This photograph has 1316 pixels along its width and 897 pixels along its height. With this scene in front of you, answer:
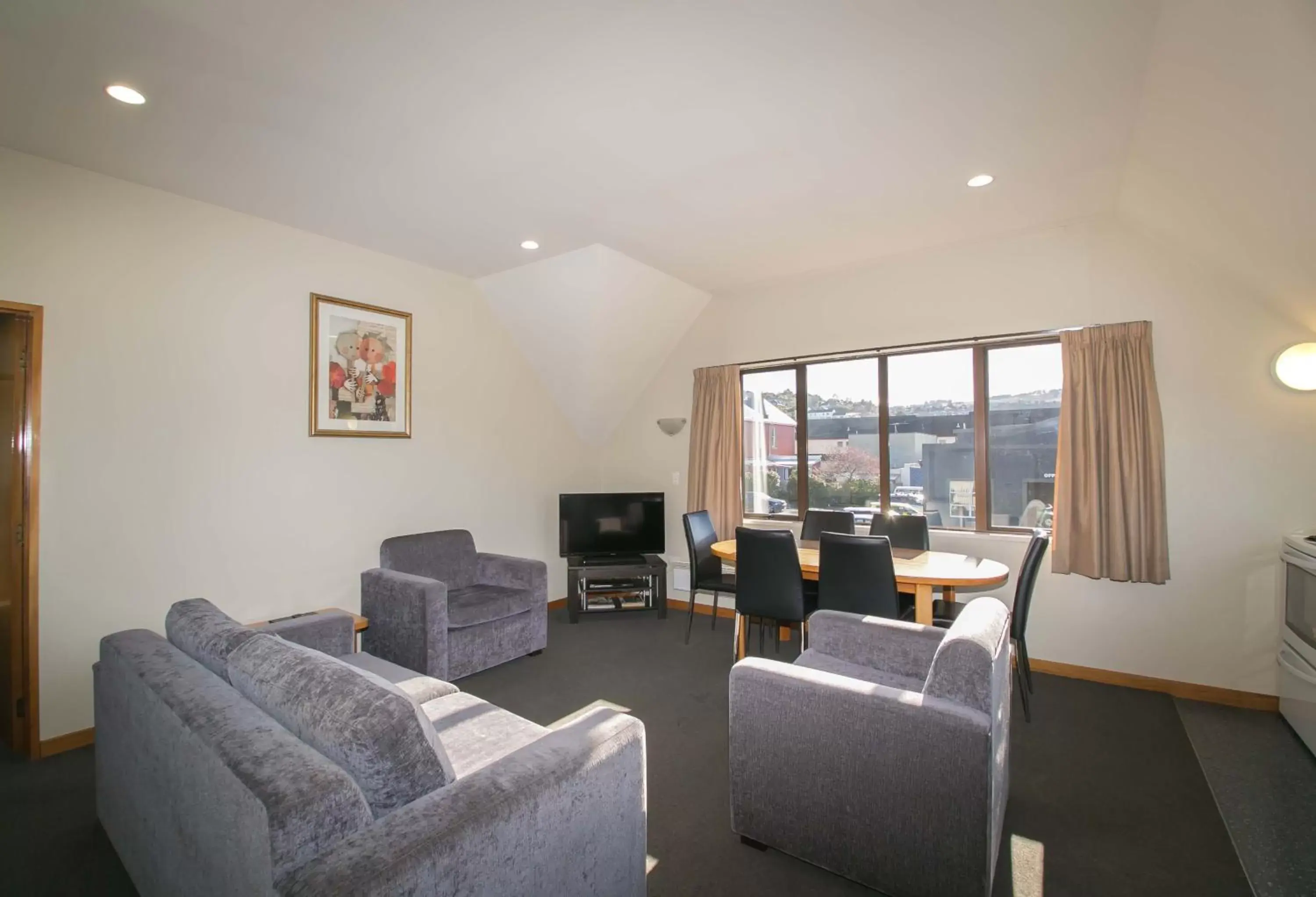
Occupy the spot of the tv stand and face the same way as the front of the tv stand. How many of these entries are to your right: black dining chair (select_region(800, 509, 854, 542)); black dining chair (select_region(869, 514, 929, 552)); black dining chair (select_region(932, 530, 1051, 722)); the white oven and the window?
0

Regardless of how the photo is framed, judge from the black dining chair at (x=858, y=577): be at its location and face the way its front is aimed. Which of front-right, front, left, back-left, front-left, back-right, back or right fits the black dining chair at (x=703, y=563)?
front-left

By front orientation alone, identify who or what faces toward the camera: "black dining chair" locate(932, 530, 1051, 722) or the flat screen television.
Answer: the flat screen television

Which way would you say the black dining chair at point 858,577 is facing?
away from the camera

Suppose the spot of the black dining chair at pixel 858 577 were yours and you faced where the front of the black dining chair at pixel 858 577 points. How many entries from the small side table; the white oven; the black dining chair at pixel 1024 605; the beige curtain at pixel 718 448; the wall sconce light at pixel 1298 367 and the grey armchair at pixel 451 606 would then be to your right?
3

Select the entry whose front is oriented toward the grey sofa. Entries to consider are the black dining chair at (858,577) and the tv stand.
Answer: the tv stand

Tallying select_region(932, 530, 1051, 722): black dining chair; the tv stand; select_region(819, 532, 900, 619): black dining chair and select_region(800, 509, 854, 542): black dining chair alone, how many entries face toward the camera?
2

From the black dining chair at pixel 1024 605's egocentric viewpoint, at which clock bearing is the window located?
The window is roughly at 2 o'clock from the black dining chair.

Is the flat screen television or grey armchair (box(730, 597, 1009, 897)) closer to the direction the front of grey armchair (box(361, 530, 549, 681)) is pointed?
the grey armchair

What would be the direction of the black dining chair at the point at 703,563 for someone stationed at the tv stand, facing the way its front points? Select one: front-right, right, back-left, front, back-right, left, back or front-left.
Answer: front-left

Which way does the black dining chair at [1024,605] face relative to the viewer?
to the viewer's left

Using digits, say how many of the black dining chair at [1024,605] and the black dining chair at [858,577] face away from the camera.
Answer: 1

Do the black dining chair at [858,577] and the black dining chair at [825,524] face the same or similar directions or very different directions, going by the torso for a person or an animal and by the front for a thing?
very different directions

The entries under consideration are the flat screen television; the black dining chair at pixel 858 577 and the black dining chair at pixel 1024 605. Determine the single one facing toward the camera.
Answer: the flat screen television

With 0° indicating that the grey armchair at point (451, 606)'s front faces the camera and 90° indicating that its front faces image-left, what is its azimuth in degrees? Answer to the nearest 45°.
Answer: approximately 315°

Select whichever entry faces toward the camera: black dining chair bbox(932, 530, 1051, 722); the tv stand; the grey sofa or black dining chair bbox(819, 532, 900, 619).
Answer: the tv stand

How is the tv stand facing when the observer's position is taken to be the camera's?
facing the viewer

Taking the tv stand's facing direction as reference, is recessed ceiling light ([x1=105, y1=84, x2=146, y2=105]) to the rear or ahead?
ahead

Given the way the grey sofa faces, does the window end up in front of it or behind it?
in front

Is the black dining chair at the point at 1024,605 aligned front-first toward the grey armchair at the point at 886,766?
no

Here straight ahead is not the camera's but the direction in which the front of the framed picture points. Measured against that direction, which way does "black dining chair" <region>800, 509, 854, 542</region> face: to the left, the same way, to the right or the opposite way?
to the right

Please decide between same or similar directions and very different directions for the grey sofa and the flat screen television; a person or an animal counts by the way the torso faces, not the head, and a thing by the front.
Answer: very different directions

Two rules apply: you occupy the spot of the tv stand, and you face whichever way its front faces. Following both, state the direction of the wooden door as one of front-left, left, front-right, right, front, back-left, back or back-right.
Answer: front-right
